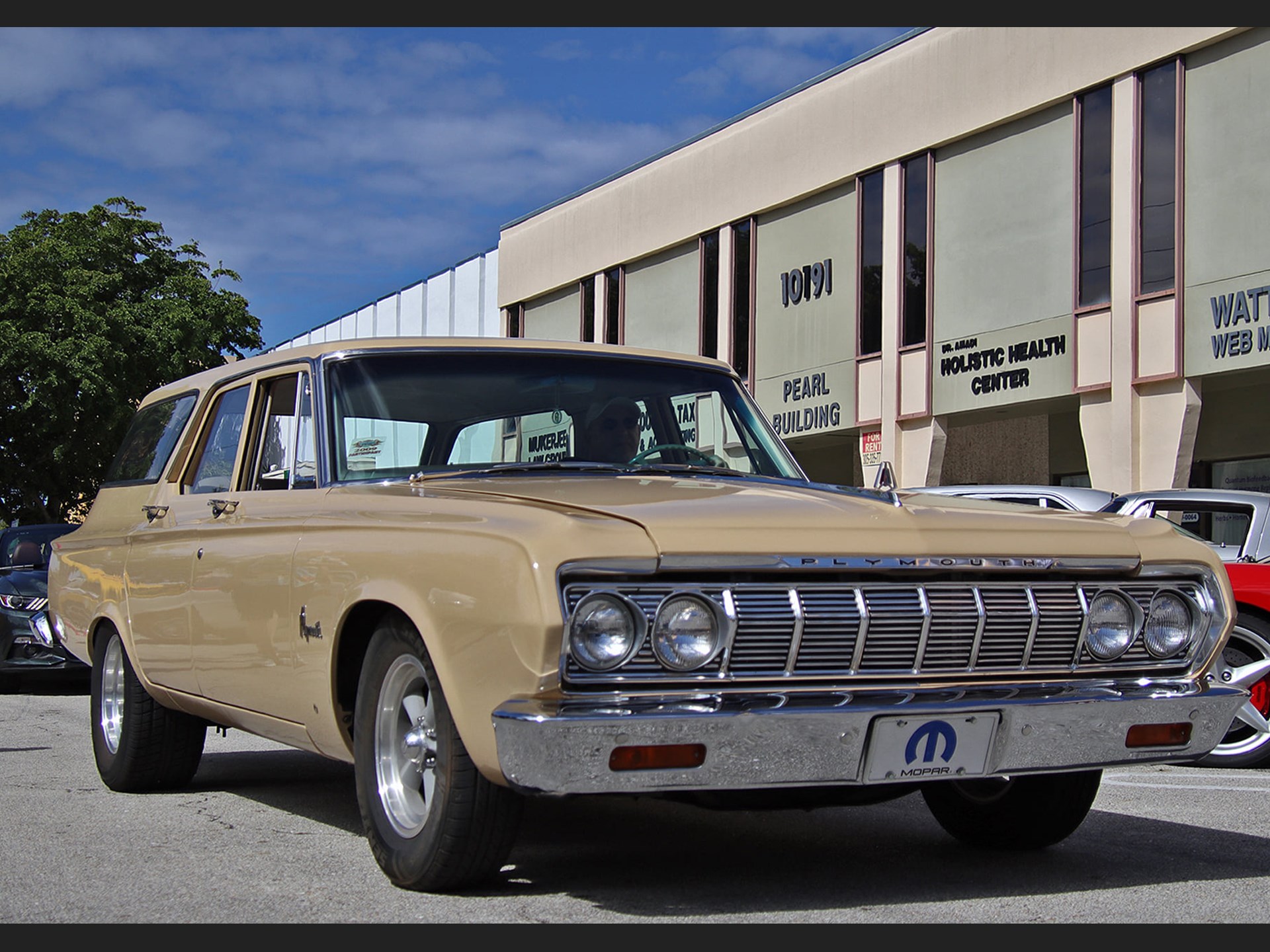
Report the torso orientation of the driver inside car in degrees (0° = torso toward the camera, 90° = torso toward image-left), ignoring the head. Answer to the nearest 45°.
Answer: approximately 315°

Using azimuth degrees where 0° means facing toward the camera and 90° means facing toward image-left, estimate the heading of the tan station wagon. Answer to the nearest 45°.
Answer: approximately 315°

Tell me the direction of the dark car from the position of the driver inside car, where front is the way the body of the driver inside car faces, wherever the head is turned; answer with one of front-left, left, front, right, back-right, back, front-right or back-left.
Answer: back

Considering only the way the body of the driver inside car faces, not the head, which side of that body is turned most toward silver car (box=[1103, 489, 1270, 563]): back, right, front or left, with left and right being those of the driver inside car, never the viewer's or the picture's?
left

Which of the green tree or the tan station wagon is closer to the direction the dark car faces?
the tan station wagon

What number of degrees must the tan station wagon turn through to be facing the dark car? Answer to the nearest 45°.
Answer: approximately 180°

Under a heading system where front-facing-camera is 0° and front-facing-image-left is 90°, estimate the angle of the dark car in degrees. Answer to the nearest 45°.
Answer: approximately 315°
